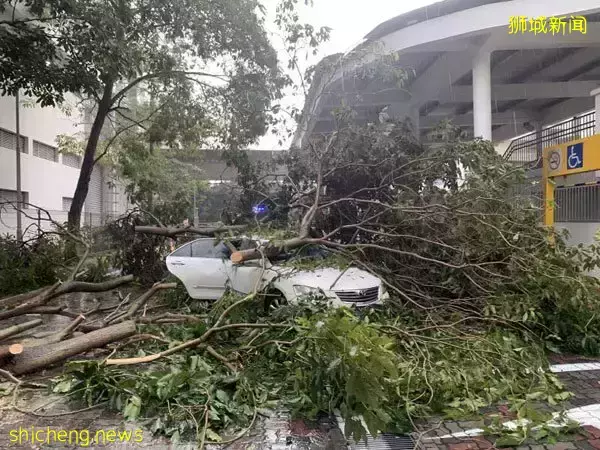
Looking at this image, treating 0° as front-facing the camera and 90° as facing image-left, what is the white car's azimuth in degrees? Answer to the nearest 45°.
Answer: approximately 315°

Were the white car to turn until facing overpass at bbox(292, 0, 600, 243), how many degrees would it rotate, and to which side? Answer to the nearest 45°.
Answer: approximately 90° to its left

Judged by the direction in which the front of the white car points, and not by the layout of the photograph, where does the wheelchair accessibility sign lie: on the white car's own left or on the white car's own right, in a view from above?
on the white car's own left

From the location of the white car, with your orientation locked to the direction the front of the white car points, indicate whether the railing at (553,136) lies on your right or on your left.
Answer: on your left

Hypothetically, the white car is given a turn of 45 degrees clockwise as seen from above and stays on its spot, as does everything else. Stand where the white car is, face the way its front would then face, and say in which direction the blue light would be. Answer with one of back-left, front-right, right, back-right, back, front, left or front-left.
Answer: back

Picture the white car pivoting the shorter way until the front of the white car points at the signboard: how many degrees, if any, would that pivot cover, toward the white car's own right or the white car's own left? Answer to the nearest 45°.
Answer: approximately 90° to the white car's own left

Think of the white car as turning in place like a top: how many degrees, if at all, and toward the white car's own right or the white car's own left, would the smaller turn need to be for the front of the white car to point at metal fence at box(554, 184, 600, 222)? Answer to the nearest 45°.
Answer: approximately 90° to the white car's own left
